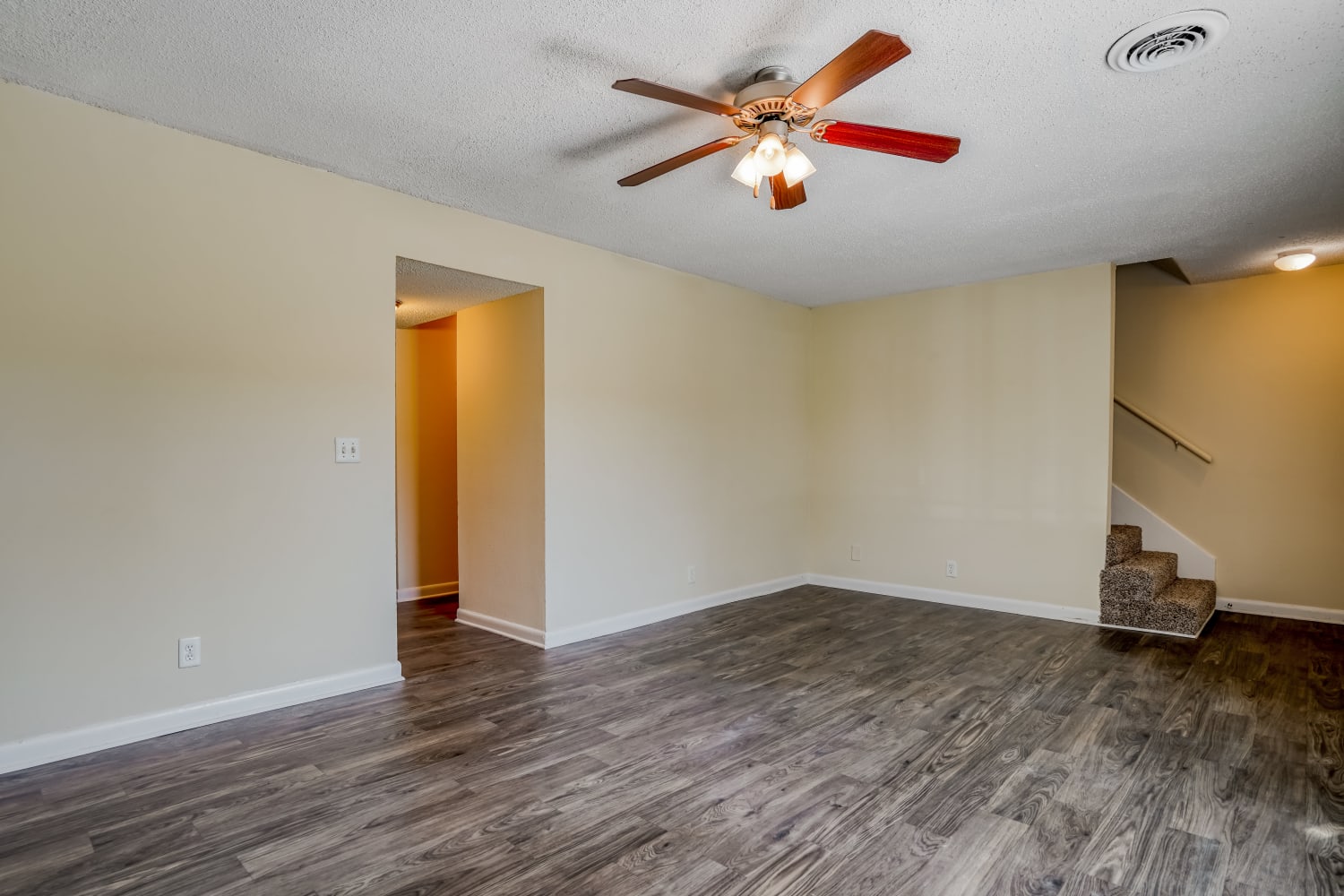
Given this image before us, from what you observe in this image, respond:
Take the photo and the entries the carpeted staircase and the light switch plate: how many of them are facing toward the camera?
1

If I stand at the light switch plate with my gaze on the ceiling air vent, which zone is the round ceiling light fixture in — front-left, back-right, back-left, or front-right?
front-left

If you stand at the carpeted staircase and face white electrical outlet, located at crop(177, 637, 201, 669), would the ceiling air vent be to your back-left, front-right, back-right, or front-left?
front-left

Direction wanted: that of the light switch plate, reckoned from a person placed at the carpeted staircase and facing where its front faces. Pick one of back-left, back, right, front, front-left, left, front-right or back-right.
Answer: back-right

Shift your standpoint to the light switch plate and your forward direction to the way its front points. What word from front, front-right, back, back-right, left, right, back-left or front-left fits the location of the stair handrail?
left

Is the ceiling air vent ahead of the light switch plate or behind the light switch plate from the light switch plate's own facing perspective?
ahead

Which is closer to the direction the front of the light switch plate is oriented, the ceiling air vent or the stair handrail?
the ceiling air vent

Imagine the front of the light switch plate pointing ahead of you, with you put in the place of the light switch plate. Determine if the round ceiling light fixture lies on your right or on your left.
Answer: on your left

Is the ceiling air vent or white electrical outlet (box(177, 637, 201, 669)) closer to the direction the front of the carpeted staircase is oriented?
the ceiling air vent

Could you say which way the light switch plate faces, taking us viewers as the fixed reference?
facing the viewer
